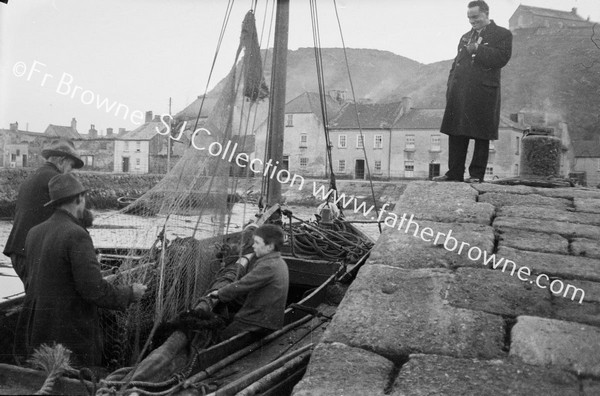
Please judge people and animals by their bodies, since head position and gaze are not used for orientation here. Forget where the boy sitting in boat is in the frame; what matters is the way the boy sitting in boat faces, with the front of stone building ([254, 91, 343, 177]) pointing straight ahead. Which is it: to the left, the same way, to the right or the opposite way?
to the right

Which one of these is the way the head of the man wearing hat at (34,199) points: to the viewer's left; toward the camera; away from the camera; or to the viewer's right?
to the viewer's right

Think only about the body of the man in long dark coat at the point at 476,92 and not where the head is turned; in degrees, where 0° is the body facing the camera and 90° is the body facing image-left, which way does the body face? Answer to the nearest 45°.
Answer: approximately 45°

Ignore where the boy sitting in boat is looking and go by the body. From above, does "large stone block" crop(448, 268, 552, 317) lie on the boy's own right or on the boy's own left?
on the boy's own left

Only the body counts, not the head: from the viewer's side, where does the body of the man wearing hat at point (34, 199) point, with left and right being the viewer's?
facing to the right of the viewer

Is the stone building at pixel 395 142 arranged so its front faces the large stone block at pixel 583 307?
yes

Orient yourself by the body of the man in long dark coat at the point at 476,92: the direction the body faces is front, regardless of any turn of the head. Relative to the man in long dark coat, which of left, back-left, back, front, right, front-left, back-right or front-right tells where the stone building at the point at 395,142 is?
back-right

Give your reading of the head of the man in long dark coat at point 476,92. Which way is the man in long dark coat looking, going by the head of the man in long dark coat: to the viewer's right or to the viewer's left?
to the viewer's left

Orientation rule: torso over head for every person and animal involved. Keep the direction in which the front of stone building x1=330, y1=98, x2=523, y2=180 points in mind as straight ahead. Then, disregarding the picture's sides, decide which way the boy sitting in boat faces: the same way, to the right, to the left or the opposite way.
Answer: to the right

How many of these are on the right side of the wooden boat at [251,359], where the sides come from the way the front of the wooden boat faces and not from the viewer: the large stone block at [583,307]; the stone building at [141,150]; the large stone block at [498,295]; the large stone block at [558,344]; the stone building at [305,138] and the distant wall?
3

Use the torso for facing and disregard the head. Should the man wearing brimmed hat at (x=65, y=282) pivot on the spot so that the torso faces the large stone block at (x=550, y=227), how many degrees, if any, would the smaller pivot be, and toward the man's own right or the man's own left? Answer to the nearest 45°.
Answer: approximately 45° to the man's own right

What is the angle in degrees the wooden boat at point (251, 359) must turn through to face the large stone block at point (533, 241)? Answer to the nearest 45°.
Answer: approximately 45° to its right

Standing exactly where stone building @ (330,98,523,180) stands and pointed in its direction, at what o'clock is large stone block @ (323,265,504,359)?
The large stone block is roughly at 12 o'clock from the stone building.
